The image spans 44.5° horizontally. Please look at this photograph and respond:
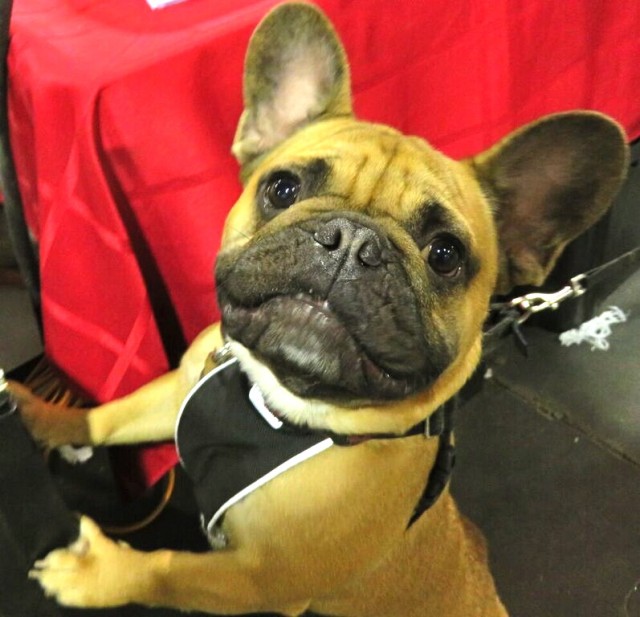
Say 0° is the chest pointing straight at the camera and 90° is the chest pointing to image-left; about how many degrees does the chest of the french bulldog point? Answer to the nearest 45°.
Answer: approximately 45°
